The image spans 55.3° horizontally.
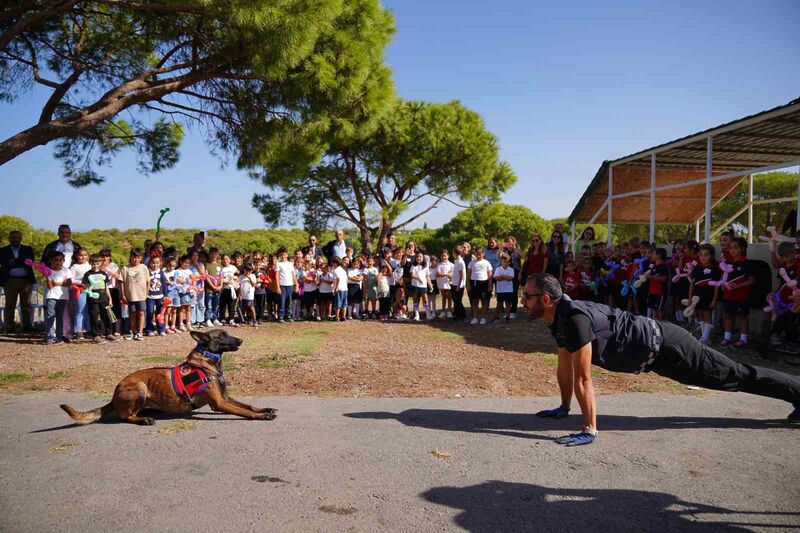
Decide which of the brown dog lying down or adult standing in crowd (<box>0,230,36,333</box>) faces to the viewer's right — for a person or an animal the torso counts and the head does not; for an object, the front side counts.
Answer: the brown dog lying down

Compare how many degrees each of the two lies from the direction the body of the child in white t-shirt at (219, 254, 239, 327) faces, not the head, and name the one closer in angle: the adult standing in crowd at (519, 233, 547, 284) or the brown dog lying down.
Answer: the brown dog lying down

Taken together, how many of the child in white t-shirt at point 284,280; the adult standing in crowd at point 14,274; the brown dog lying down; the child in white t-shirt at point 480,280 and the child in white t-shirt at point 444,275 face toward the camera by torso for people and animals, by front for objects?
4

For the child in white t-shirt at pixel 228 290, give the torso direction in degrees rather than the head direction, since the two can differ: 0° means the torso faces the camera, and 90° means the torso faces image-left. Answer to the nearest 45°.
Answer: approximately 0°

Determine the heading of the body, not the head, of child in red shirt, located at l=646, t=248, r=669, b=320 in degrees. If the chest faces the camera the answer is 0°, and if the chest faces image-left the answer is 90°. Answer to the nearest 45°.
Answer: approximately 45°

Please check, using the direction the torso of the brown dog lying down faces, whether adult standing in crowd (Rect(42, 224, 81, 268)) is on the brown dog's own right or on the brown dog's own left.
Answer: on the brown dog's own left
